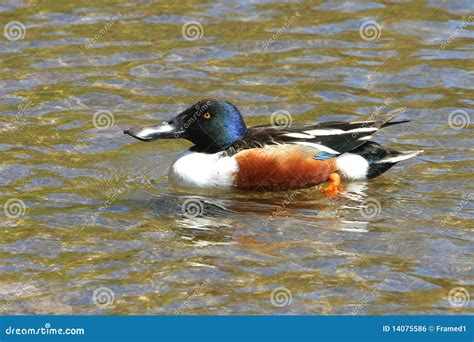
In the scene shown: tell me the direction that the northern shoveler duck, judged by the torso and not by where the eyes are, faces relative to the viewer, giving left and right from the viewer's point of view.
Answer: facing to the left of the viewer
